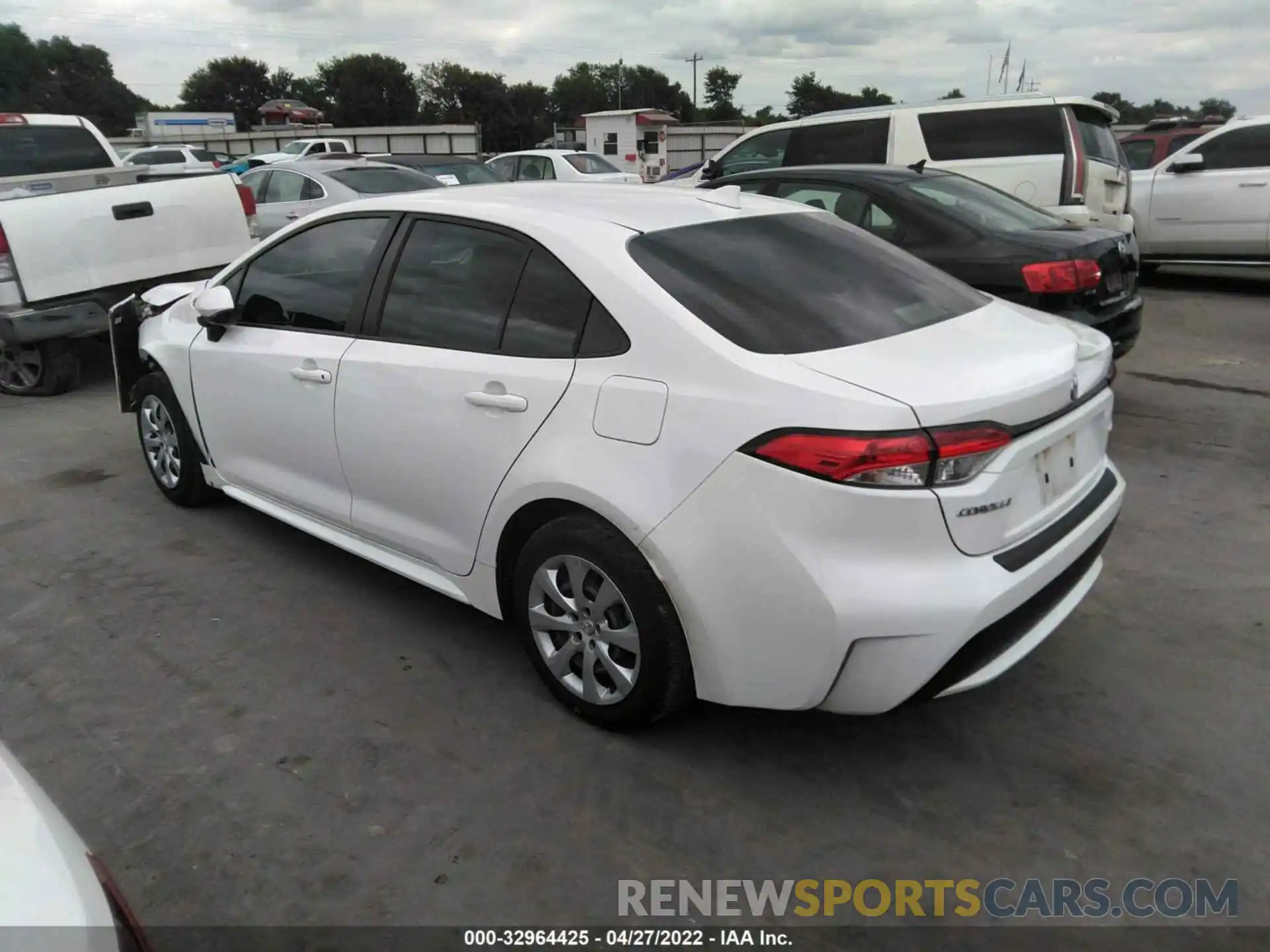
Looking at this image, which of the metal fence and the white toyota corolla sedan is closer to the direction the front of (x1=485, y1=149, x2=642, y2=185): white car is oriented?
the metal fence

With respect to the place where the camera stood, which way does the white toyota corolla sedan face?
facing away from the viewer and to the left of the viewer

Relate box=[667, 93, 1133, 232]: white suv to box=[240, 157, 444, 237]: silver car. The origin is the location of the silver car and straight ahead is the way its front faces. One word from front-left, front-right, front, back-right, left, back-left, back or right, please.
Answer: back

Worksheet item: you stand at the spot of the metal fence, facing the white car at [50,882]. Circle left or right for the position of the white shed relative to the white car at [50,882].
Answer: left

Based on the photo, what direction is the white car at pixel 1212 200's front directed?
to the viewer's left

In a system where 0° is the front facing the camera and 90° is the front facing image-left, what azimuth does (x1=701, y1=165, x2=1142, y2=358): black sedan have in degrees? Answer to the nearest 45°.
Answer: approximately 135°

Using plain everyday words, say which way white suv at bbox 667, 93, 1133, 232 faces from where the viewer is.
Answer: facing away from the viewer and to the left of the viewer

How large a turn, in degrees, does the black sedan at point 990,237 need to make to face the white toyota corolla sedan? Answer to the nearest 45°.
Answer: approximately 135° to its left
